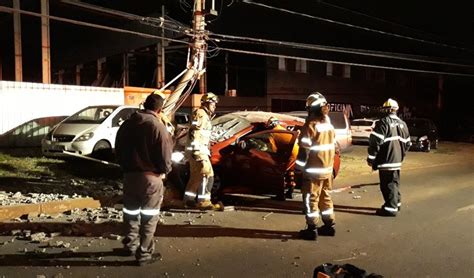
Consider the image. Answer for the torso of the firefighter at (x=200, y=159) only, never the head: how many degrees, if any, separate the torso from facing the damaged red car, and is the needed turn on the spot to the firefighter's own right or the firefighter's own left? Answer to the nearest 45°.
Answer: approximately 45° to the firefighter's own left

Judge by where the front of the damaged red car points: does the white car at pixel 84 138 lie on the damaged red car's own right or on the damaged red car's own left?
on the damaged red car's own right

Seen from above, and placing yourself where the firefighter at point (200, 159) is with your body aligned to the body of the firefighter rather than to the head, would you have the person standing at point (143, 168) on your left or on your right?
on your right

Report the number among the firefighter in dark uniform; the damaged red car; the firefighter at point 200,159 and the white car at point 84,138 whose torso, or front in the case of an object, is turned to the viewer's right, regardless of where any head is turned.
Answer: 1

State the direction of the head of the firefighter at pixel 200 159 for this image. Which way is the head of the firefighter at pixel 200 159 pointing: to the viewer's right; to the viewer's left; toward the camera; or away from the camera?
to the viewer's right

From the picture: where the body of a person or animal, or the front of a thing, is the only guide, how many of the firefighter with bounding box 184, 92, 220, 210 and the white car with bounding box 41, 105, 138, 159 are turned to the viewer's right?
1

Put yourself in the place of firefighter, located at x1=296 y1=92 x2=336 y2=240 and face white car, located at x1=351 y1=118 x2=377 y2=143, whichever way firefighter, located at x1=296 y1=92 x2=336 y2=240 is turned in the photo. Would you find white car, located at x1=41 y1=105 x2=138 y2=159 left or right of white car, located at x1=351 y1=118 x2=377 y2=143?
left

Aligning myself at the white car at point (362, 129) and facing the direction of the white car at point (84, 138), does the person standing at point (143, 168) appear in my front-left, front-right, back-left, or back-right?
front-left
